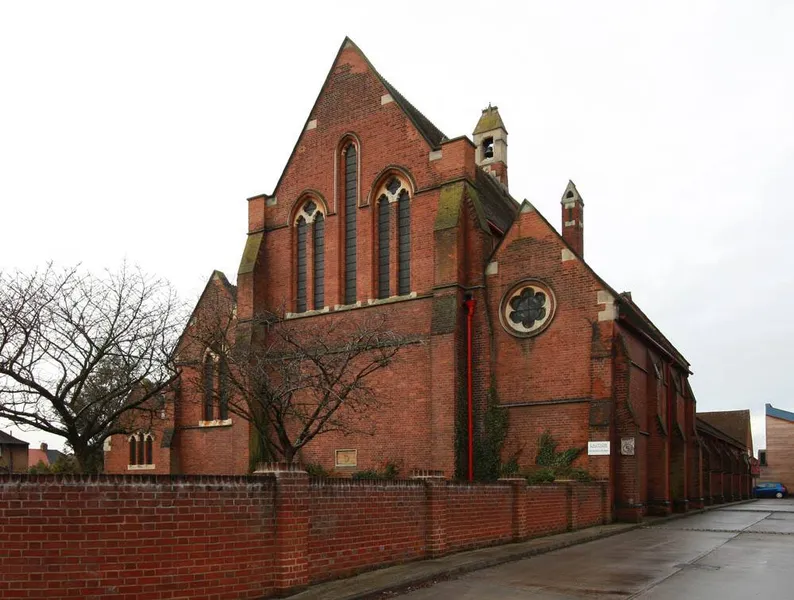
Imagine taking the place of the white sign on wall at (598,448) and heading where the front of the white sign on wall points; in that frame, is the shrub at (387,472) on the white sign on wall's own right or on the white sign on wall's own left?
on the white sign on wall's own right

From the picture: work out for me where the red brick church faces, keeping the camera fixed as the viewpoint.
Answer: facing the viewer and to the left of the viewer

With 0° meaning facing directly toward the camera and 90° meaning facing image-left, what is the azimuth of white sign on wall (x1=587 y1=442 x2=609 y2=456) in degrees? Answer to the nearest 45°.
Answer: approximately 0°

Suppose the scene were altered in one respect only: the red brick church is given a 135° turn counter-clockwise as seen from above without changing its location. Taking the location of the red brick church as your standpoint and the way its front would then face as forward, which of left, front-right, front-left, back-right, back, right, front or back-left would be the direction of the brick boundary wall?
right

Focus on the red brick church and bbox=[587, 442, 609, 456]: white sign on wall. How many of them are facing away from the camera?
0
